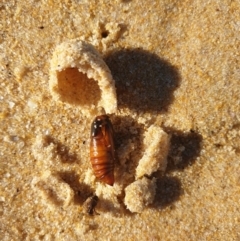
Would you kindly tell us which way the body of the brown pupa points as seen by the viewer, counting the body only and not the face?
away from the camera
